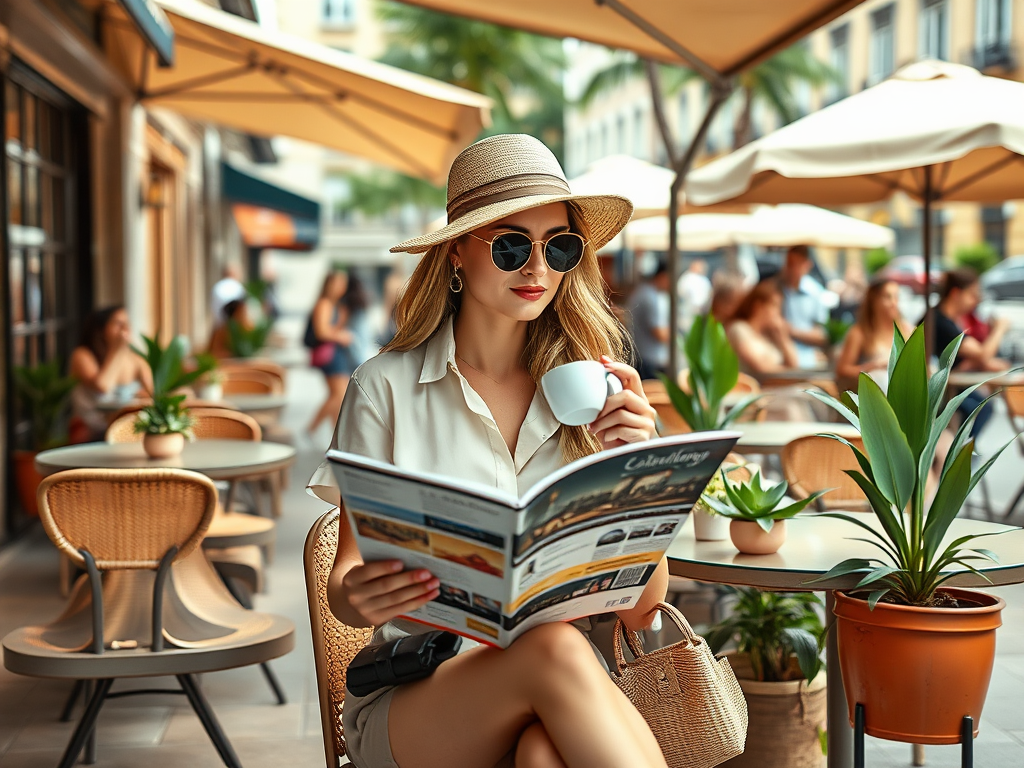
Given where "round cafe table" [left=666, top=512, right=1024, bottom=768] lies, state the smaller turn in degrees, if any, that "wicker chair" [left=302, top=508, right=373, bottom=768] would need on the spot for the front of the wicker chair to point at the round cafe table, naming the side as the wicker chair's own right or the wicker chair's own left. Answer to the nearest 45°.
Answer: approximately 45° to the wicker chair's own left

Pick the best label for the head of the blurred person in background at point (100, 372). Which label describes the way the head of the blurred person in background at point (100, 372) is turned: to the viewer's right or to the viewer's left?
to the viewer's right

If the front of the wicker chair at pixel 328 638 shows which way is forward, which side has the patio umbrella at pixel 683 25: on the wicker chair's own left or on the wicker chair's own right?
on the wicker chair's own left
